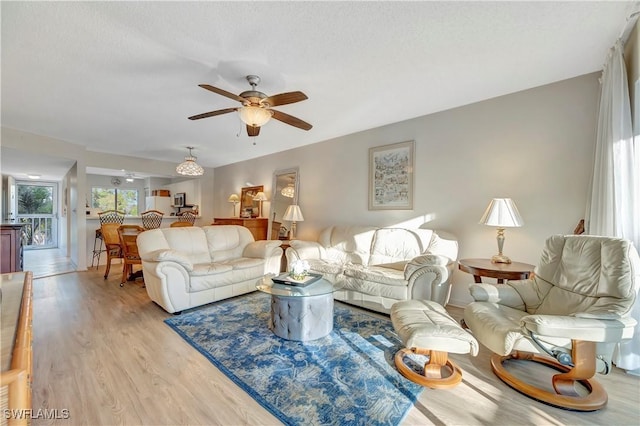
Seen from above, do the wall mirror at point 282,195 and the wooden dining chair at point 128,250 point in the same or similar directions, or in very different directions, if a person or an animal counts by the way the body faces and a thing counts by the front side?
very different directions

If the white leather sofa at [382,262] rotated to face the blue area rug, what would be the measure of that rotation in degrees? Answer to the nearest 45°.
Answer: approximately 45° to its left

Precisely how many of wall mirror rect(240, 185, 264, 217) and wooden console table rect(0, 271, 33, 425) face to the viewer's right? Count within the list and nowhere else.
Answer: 1

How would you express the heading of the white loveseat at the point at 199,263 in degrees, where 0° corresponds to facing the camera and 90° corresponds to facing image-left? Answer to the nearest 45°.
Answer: approximately 315°

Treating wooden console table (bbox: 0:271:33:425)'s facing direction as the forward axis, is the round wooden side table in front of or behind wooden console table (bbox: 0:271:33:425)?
in front

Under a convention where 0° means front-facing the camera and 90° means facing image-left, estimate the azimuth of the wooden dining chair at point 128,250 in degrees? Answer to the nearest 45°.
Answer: approximately 225°

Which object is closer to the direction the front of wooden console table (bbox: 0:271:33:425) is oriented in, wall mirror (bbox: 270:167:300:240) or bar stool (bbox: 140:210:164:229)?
the wall mirror

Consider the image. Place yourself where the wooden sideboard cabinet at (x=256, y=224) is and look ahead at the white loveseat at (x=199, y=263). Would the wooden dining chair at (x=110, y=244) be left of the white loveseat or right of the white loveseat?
right

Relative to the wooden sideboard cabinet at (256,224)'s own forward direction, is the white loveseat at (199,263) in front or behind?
in front

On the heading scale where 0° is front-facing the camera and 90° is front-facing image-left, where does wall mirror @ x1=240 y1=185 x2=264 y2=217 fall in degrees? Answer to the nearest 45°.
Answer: approximately 45°

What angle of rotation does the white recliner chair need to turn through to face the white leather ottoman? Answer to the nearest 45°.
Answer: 0° — it already faces it
